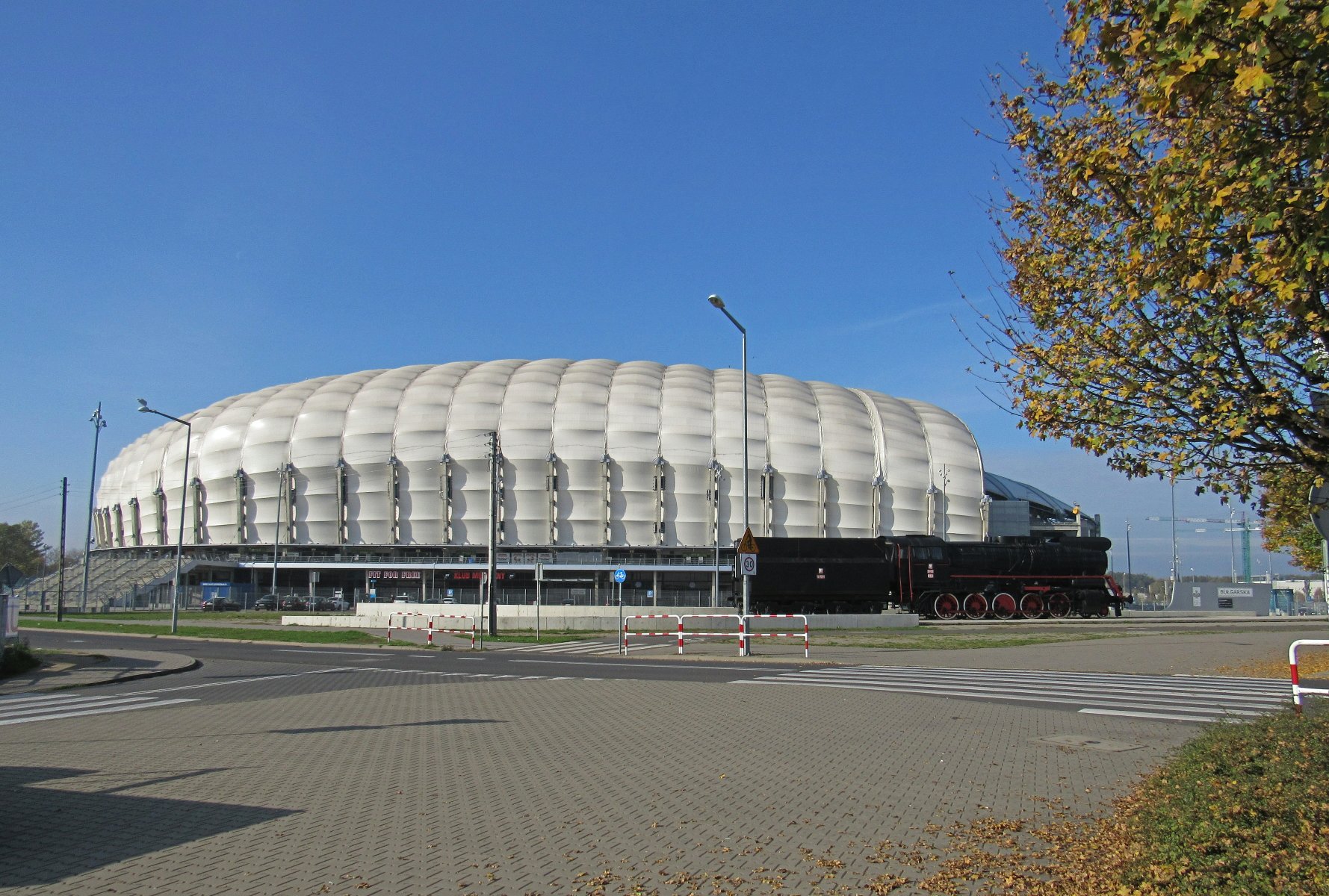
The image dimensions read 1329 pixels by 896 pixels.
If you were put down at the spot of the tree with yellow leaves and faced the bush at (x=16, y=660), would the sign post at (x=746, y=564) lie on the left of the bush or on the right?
right

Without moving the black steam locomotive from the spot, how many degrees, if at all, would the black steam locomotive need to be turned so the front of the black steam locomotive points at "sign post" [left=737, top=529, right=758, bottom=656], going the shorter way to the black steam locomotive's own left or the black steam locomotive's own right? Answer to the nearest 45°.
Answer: approximately 90° to the black steam locomotive's own right

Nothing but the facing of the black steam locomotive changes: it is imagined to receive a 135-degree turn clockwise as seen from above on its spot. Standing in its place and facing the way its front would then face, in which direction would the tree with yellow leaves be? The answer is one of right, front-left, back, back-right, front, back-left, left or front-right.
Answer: front-left

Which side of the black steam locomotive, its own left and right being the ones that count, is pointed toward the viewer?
right

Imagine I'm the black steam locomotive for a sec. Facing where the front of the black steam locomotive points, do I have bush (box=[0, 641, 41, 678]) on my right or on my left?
on my right

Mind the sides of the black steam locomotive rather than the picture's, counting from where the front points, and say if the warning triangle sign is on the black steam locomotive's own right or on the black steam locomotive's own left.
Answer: on the black steam locomotive's own right
